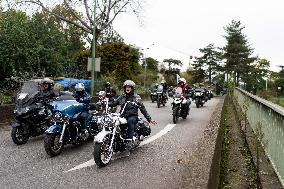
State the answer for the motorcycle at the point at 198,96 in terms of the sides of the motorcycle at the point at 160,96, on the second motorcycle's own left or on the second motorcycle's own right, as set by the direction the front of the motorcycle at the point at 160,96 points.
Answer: on the second motorcycle's own left

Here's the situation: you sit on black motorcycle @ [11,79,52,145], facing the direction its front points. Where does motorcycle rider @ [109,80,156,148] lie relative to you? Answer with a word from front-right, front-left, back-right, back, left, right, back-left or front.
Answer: left

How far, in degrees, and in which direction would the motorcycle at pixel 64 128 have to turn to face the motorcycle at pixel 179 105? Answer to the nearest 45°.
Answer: approximately 180°

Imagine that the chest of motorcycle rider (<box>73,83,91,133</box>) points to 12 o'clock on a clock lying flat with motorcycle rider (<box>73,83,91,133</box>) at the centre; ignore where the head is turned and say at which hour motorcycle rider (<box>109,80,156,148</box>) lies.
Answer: motorcycle rider (<box>109,80,156,148</box>) is roughly at 9 o'clock from motorcycle rider (<box>73,83,91,133</box>).

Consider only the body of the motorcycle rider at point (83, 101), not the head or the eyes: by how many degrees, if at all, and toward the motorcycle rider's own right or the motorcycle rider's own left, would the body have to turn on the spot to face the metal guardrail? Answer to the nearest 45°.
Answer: approximately 90° to the motorcycle rider's own left

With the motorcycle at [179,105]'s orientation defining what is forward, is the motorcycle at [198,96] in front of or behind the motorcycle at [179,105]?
behind

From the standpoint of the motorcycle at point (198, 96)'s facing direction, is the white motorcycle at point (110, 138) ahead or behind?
ahead

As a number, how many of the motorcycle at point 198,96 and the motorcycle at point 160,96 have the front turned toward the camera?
2

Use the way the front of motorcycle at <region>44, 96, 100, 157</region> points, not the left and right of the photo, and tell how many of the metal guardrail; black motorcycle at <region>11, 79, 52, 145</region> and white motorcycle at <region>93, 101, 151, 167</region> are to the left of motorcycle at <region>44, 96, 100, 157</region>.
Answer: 2

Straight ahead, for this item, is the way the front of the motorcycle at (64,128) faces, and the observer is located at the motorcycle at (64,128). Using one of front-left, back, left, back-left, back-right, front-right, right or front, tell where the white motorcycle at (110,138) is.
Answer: left

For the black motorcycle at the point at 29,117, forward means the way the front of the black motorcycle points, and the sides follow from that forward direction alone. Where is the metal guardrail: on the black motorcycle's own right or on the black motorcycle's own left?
on the black motorcycle's own left
